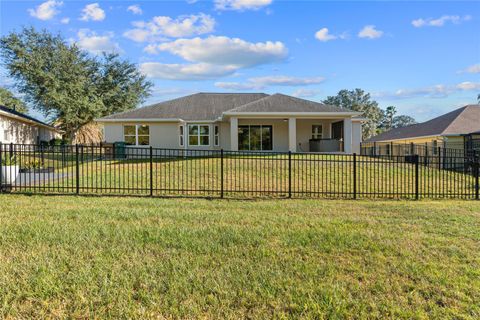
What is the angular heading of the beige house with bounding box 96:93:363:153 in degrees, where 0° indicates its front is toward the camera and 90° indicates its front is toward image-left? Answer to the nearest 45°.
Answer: approximately 180°

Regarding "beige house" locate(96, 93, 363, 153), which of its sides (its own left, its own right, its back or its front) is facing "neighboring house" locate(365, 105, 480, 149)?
right

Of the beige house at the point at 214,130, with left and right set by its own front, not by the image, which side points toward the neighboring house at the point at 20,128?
left
